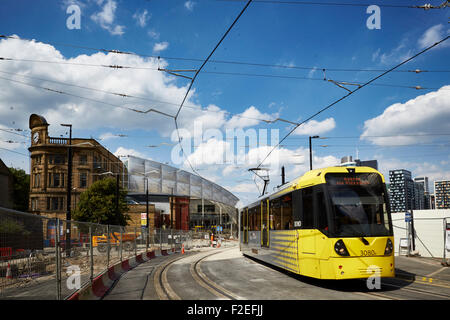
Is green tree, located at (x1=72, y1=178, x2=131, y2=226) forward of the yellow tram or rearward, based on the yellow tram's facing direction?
rearward

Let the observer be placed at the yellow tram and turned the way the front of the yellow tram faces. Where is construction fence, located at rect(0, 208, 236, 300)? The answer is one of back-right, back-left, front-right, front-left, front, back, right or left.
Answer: right

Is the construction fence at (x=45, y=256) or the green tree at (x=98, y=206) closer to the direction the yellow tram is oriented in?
the construction fence

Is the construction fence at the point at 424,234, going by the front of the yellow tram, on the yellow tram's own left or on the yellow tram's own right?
on the yellow tram's own left

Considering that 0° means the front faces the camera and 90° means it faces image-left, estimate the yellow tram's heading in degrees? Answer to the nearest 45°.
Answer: approximately 315°

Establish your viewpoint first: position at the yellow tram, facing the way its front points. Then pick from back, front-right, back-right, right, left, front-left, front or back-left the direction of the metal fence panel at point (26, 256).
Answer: right
